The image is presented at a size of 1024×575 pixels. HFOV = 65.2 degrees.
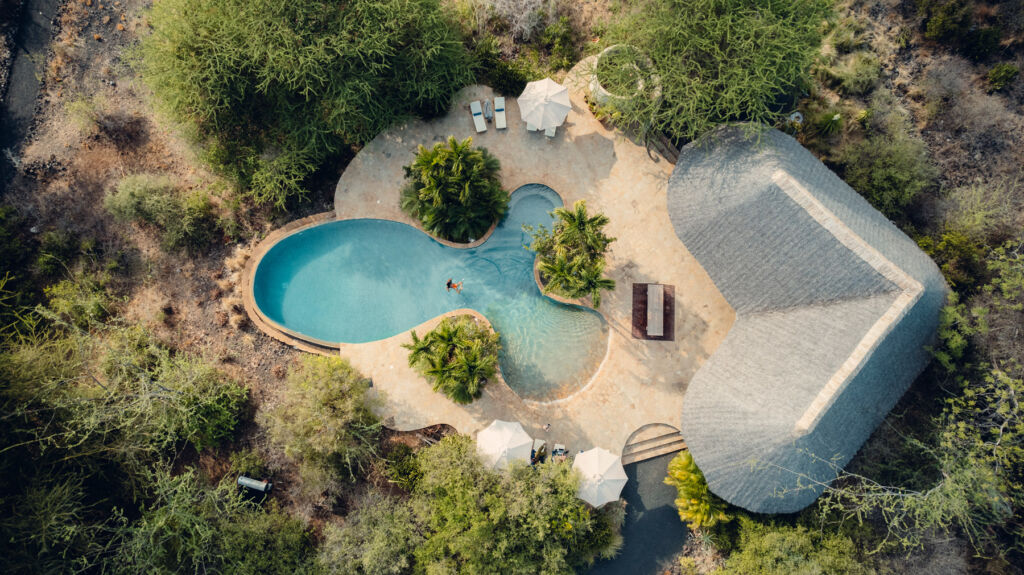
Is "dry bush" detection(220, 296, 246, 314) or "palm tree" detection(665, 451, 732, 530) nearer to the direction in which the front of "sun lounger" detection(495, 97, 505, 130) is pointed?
the palm tree

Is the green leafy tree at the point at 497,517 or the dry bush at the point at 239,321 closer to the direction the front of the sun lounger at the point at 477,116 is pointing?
the green leafy tree

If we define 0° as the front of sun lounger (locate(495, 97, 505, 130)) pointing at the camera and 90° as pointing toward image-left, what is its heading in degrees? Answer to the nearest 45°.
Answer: approximately 0°

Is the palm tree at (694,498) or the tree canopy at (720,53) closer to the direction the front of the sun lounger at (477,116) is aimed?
the palm tree

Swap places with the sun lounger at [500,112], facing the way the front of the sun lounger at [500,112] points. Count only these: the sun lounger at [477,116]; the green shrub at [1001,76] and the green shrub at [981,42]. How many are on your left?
2

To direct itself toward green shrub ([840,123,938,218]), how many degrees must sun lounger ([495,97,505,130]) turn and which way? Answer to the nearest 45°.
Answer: approximately 90° to its left

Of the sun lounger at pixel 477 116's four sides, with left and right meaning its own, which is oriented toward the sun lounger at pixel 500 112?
left

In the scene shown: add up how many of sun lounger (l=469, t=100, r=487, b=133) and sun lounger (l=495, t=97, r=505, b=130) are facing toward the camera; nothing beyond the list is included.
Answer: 2

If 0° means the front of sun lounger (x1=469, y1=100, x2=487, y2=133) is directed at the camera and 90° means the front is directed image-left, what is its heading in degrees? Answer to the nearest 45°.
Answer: approximately 0°

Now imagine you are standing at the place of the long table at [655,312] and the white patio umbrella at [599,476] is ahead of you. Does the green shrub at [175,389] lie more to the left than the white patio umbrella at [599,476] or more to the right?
right

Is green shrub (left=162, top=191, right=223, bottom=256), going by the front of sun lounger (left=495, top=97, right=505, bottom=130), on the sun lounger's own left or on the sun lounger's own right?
on the sun lounger's own right
